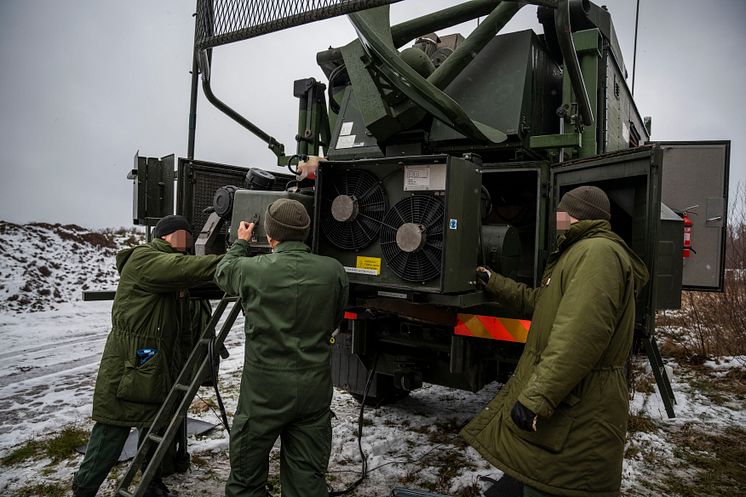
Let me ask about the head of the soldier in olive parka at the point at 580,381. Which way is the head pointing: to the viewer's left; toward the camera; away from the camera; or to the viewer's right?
to the viewer's left

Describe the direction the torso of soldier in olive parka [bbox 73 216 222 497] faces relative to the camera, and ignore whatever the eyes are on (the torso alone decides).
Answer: to the viewer's right

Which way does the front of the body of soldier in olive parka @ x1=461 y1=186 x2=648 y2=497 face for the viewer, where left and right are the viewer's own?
facing to the left of the viewer

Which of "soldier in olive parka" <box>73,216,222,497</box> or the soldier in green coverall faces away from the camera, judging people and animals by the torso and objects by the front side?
the soldier in green coverall

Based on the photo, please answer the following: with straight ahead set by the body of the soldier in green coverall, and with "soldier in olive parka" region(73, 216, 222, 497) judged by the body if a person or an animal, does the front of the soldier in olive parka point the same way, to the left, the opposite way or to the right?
to the right

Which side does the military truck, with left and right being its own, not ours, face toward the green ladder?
back

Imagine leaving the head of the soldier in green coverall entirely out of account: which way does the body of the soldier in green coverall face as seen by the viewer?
away from the camera

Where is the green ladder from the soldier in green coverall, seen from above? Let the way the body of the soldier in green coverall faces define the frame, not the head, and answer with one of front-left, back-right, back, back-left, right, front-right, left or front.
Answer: front-left

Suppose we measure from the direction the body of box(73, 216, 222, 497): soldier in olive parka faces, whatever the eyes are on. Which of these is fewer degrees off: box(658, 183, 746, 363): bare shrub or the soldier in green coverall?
the bare shrub

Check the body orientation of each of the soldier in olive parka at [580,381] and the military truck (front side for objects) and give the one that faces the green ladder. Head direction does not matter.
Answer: the soldier in olive parka

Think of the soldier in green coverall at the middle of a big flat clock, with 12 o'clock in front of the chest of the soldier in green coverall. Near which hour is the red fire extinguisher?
The red fire extinguisher is roughly at 2 o'clock from the soldier in green coverall.

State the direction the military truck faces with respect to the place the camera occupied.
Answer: facing away from the viewer and to the right of the viewer

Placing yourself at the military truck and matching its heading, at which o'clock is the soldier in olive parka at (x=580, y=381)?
The soldier in olive parka is roughly at 4 o'clock from the military truck.

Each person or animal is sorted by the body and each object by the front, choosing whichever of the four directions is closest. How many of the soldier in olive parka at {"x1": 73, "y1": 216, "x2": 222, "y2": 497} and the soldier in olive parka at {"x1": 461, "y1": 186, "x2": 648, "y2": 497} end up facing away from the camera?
0

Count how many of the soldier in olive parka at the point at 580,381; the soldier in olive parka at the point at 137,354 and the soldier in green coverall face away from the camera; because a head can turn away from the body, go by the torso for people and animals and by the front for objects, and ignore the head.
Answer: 1
